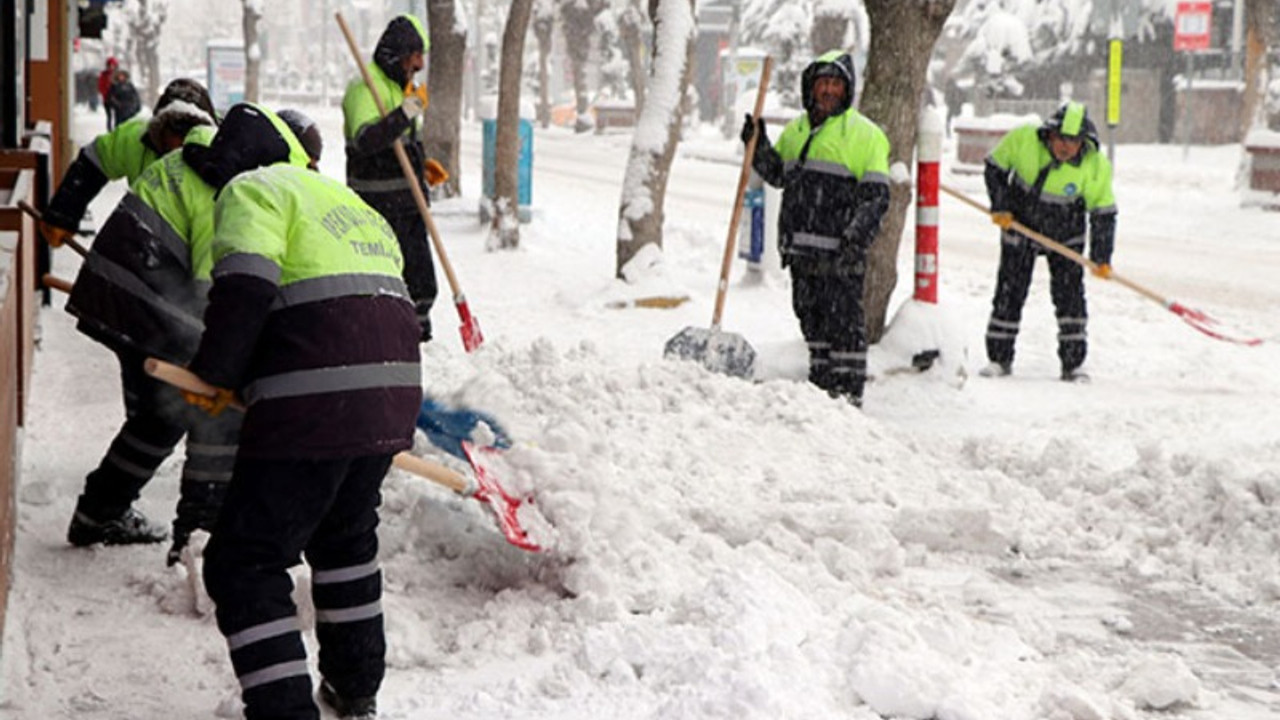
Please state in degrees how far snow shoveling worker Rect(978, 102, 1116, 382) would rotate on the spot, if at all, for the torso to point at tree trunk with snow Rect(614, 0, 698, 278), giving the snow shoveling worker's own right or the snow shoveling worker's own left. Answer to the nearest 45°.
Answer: approximately 135° to the snow shoveling worker's own right

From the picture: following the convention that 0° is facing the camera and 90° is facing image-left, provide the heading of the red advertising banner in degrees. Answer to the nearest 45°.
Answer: approximately 0°

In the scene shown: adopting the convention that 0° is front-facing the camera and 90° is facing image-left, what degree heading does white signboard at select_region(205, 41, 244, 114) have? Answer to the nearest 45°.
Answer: approximately 0°

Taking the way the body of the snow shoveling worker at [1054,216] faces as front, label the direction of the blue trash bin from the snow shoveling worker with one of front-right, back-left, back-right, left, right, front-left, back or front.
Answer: back-right

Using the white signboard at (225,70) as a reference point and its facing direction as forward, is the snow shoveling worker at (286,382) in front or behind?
in front

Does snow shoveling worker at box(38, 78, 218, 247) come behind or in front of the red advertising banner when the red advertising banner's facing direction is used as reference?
in front
